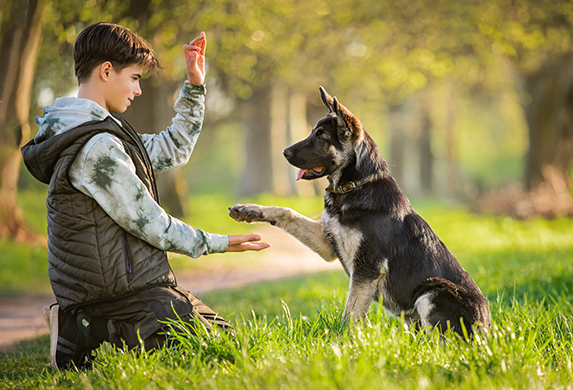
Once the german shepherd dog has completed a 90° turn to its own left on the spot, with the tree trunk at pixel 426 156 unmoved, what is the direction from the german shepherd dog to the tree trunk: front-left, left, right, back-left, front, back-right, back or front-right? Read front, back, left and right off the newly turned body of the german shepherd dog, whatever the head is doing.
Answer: back

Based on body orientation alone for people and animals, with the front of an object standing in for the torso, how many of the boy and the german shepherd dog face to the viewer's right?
1

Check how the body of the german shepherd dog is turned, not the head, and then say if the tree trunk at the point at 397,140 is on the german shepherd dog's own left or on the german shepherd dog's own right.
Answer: on the german shepherd dog's own right

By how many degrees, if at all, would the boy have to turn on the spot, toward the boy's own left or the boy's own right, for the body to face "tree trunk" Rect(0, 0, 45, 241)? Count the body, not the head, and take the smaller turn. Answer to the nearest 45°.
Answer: approximately 90° to the boy's own left

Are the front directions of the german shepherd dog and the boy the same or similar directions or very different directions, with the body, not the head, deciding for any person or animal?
very different directions

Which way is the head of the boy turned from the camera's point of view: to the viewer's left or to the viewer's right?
to the viewer's right

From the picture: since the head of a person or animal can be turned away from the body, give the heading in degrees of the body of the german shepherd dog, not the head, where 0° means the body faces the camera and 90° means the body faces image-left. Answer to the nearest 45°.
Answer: approximately 90°

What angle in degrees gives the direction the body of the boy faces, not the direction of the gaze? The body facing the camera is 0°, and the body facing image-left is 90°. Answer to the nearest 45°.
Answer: approximately 270°

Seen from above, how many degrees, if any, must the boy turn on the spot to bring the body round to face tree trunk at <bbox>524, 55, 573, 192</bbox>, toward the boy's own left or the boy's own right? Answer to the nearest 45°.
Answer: approximately 45° to the boy's own left

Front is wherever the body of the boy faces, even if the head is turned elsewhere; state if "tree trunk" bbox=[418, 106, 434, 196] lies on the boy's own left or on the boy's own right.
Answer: on the boy's own left
